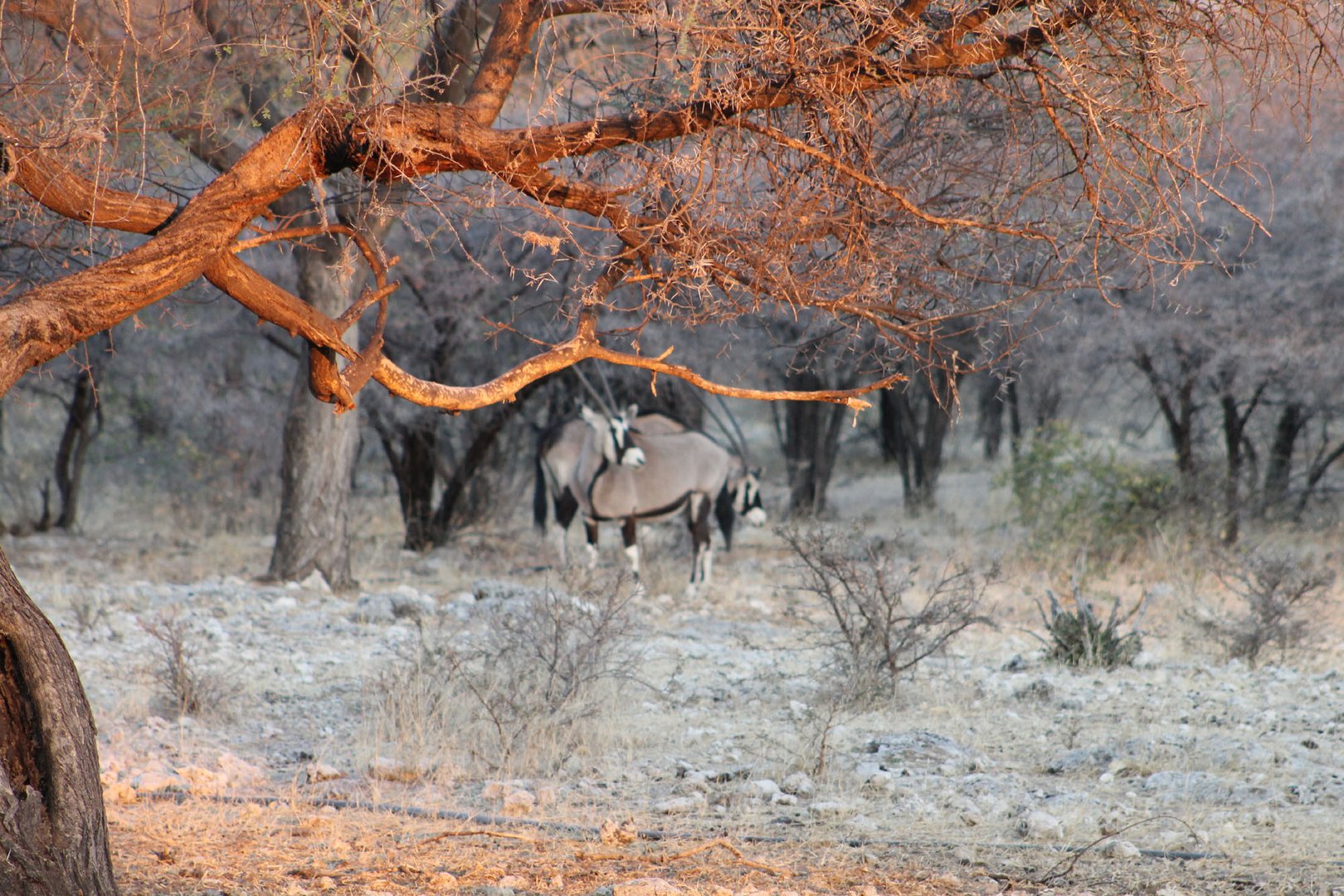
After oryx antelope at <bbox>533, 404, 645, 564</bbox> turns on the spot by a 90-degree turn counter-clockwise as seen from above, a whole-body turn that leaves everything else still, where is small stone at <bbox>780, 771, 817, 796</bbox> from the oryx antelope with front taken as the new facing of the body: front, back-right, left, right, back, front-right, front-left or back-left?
back-right

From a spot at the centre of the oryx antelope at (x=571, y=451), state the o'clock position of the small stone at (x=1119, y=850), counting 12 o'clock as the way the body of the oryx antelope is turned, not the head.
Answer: The small stone is roughly at 1 o'clock from the oryx antelope.

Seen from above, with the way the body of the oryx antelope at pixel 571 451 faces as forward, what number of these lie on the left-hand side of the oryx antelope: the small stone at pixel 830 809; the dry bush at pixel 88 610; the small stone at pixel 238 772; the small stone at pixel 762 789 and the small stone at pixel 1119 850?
0

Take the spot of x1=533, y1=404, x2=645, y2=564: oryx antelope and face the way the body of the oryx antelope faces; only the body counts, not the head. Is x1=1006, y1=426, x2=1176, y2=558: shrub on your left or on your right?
on your left

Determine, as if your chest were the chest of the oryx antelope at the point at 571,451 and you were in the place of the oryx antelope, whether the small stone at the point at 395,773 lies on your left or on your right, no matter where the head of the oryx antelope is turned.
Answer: on your right

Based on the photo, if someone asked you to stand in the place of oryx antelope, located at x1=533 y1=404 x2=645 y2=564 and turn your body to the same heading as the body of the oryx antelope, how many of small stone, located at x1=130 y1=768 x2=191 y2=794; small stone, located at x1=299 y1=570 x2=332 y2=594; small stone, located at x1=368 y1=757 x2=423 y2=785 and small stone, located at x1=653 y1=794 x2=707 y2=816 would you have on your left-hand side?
0

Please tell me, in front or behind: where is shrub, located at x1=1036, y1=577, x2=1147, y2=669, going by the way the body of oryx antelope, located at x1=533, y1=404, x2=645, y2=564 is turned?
in front

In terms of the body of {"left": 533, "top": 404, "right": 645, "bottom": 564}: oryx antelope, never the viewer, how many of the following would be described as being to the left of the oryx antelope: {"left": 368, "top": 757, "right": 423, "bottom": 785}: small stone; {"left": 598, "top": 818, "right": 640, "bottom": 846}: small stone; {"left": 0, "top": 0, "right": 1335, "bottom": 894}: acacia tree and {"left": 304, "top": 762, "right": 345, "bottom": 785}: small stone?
0

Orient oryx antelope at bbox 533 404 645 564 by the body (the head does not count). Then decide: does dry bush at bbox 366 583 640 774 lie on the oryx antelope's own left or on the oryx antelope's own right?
on the oryx antelope's own right

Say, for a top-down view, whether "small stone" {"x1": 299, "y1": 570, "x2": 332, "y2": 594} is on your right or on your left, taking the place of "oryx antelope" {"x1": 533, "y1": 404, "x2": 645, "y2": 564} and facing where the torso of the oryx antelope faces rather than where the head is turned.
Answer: on your right

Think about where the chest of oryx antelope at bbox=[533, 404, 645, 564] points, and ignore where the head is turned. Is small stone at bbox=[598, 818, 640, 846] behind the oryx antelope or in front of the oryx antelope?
in front

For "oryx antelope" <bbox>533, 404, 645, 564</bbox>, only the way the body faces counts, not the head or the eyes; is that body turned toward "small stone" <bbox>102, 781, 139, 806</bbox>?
no

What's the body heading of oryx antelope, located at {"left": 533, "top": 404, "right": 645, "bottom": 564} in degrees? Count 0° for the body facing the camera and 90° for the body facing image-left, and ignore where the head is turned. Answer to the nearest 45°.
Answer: approximately 315°

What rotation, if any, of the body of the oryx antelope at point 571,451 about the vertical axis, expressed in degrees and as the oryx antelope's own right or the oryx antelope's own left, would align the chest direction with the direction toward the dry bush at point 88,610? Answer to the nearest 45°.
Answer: approximately 90° to the oryx antelope's own right

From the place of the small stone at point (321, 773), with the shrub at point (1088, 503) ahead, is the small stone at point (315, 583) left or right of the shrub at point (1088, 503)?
left
